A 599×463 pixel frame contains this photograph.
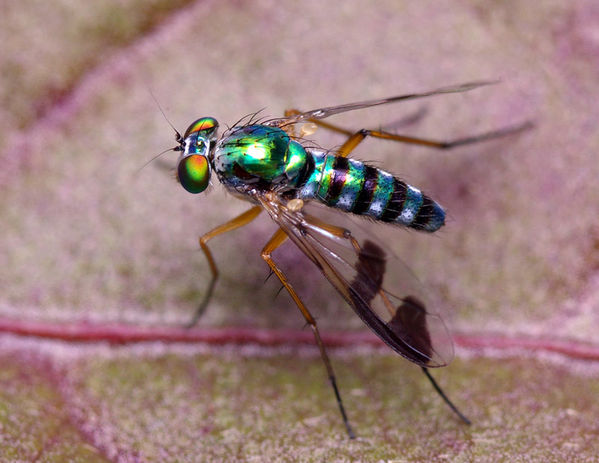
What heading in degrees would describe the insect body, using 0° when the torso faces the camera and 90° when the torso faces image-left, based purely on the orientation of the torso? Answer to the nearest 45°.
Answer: approximately 90°
